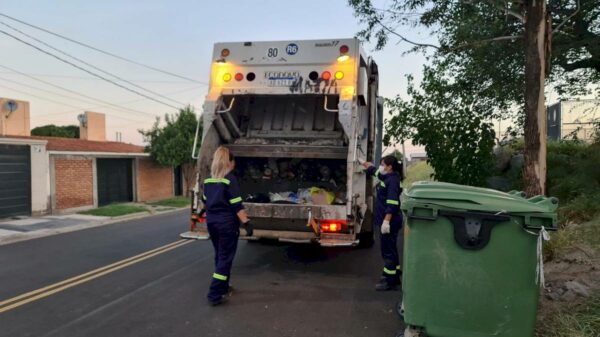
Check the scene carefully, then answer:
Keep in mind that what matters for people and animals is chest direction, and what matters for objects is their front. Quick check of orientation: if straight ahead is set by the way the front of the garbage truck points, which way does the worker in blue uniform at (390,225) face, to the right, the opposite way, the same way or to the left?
to the left

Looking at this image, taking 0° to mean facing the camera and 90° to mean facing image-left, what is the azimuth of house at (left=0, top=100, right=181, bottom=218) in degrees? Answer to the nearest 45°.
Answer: approximately 315°

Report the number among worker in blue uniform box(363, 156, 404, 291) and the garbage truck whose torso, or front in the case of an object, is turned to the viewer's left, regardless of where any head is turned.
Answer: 1

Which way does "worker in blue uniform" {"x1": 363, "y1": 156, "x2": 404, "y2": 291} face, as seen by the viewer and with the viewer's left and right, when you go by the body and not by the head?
facing to the left of the viewer

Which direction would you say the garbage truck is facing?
away from the camera

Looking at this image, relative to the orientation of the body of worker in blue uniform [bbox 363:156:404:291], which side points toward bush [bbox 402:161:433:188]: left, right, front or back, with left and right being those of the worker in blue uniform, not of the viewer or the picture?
right

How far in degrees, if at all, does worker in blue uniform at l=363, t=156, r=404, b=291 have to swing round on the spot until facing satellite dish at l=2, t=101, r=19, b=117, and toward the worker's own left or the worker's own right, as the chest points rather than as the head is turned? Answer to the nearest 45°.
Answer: approximately 45° to the worker's own right

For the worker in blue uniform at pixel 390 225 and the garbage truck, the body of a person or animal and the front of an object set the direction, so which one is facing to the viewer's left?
the worker in blue uniform

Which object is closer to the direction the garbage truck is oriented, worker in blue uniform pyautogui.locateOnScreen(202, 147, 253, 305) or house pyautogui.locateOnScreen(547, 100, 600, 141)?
the house

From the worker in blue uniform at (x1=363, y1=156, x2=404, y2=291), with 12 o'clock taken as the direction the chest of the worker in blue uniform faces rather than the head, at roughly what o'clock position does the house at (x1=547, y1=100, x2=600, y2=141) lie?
The house is roughly at 4 o'clock from the worker in blue uniform.
